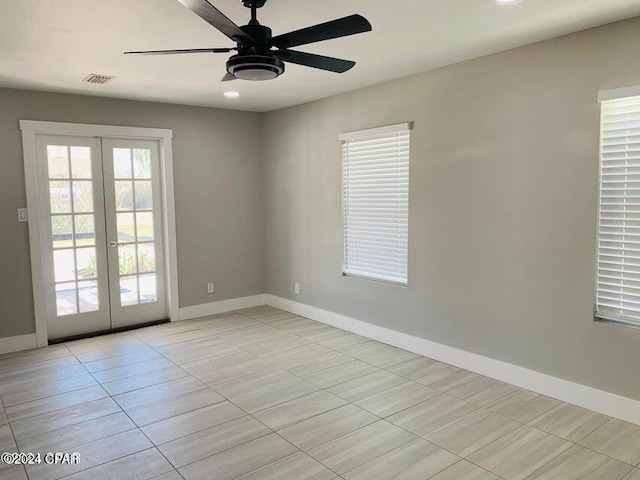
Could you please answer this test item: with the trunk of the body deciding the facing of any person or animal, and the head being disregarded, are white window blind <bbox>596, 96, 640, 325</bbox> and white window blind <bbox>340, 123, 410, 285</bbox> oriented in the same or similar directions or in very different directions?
same or similar directions

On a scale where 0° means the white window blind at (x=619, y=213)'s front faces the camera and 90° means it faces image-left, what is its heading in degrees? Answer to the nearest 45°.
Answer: approximately 45°

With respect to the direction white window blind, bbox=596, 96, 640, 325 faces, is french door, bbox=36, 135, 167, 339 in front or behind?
in front

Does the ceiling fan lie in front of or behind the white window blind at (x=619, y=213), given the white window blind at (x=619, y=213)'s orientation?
in front

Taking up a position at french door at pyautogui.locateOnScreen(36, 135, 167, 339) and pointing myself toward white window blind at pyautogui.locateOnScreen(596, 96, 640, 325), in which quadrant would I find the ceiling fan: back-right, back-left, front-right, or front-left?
front-right

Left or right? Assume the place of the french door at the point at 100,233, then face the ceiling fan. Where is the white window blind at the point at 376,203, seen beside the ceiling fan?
left

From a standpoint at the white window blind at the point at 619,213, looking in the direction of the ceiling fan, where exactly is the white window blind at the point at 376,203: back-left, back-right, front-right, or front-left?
front-right

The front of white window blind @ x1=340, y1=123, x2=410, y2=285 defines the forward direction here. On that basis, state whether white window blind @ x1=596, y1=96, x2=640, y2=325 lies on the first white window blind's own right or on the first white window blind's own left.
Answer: on the first white window blind's own left

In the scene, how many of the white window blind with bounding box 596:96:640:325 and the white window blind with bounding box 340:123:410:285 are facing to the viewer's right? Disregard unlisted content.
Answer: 0

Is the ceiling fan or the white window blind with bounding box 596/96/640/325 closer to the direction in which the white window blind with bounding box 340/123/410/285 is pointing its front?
the ceiling fan

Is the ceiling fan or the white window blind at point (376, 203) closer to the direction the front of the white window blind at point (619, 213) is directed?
the ceiling fan

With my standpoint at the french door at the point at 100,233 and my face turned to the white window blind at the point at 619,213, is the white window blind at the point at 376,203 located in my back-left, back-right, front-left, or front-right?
front-left

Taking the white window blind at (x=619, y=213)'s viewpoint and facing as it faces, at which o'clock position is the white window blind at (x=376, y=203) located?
the white window blind at (x=376, y=203) is roughly at 2 o'clock from the white window blind at (x=619, y=213).

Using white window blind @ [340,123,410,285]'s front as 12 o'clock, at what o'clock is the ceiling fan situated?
The ceiling fan is roughly at 11 o'clock from the white window blind.

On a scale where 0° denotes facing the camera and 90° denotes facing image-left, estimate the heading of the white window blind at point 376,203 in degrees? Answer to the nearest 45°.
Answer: approximately 45°
